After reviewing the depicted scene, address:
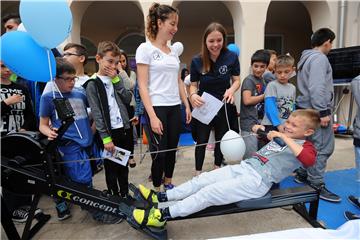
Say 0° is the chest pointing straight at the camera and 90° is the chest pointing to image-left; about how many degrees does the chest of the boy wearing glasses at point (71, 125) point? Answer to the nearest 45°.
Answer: approximately 315°

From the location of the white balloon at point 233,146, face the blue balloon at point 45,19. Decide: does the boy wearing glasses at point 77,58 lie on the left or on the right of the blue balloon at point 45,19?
right

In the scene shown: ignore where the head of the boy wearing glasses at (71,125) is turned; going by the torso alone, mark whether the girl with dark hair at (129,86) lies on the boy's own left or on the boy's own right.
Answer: on the boy's own left

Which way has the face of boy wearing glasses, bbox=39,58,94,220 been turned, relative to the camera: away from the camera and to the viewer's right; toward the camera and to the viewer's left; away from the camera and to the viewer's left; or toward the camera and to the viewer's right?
toward the camera and to the viewer's right

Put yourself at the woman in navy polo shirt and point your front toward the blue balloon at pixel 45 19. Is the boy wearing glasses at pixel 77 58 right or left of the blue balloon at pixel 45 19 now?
right

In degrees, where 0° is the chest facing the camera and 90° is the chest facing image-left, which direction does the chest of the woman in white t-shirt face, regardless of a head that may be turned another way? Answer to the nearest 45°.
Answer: approximately 315°

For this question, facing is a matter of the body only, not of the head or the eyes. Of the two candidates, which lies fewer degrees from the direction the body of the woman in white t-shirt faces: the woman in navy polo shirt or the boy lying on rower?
the boy lying on rower
